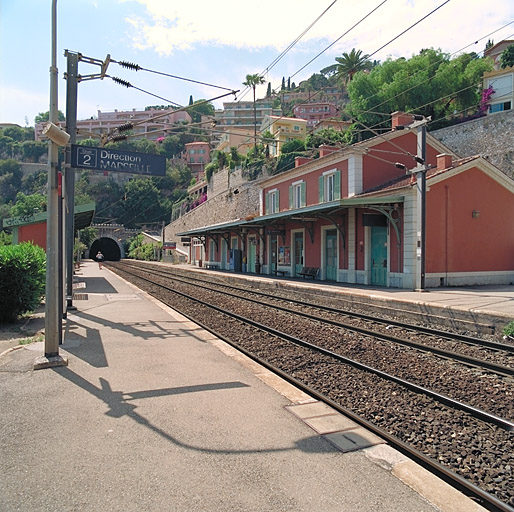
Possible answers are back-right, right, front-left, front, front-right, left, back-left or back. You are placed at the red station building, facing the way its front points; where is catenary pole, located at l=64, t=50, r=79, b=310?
front

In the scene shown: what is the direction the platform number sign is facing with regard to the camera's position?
facing the viewer

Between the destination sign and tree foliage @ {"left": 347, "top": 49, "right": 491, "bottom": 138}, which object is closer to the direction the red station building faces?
the destination sign

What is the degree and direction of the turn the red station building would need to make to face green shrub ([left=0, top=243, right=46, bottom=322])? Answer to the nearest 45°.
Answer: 0° — it already faces it

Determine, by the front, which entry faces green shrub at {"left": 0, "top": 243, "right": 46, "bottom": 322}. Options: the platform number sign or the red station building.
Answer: the red station building

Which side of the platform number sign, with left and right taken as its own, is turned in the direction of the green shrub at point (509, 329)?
left

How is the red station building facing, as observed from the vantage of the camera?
facing the viewer and to the left of the viewer

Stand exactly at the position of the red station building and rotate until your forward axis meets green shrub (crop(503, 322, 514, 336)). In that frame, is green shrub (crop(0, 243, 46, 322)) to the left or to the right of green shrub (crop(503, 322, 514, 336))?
right

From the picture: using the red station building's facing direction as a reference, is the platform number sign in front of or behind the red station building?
in front

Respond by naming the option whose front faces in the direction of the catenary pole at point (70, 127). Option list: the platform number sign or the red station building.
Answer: the red station building

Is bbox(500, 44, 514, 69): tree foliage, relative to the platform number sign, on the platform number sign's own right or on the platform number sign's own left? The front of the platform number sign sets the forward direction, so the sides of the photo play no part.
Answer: on the platform number sign's own left

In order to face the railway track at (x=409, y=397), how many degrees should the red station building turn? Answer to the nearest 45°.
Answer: approximately 45° to its left

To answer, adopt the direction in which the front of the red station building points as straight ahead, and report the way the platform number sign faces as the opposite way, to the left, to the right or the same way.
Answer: to the left

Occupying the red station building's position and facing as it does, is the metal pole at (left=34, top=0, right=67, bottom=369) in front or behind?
in front
